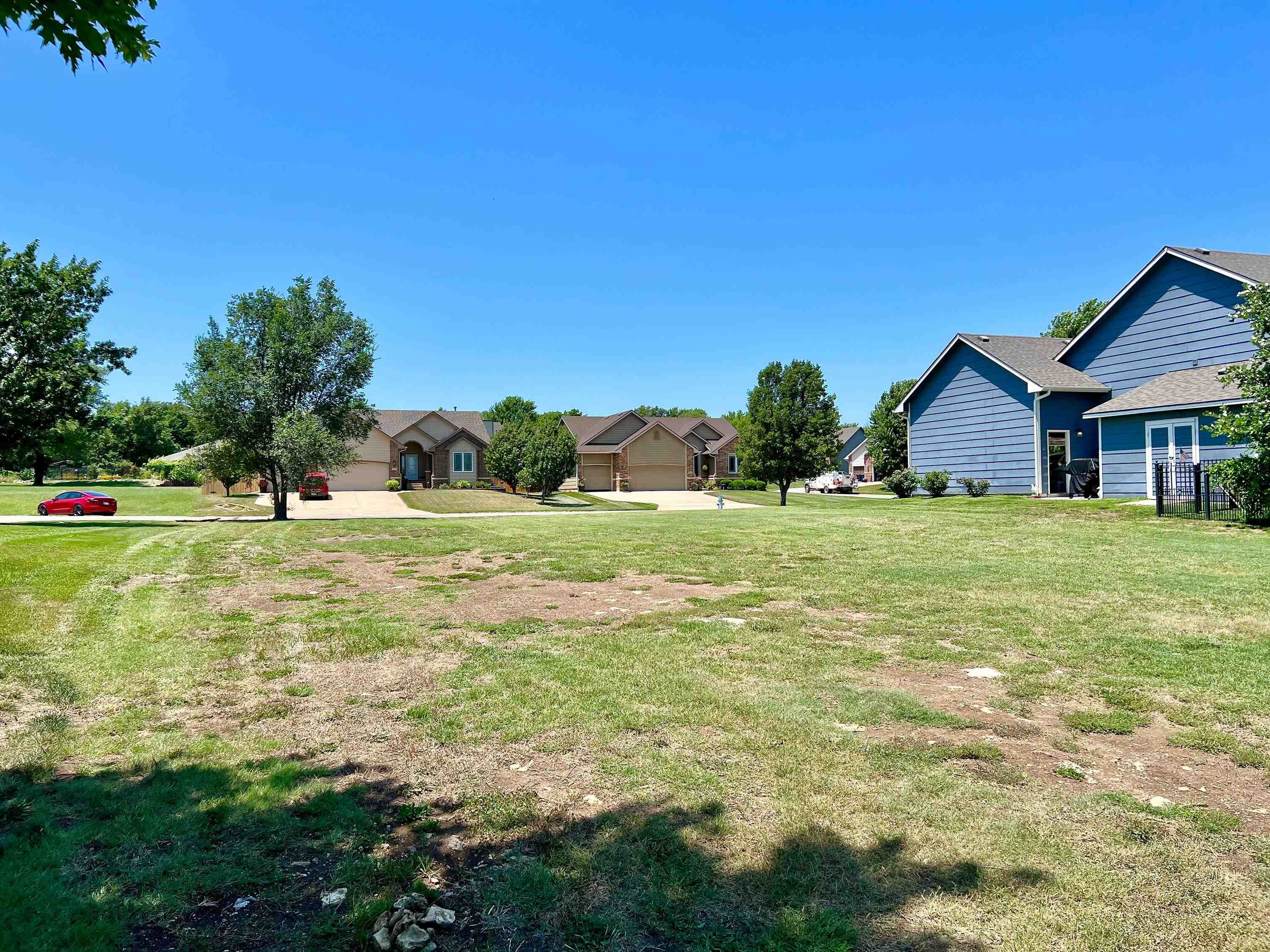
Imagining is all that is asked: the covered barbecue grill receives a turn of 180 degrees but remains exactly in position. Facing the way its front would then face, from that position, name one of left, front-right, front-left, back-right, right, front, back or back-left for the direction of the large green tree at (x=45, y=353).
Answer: back-left

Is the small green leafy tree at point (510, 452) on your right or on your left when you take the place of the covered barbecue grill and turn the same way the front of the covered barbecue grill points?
on your right

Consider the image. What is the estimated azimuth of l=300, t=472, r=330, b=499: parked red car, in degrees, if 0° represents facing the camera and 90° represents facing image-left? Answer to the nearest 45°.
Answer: approximately 180°

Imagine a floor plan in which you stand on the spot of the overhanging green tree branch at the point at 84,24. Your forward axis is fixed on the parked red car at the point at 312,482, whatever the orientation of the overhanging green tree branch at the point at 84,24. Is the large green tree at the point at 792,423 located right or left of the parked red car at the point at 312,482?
right

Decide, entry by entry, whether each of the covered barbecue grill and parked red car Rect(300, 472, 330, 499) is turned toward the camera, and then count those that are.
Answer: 1

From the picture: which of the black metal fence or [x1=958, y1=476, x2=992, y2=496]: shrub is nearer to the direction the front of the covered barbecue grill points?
the black metal fence

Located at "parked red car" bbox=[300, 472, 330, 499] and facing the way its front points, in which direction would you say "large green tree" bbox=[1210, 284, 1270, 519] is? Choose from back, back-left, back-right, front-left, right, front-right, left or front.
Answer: back-right

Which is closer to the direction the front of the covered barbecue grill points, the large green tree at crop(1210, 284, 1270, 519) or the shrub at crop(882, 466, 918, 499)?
the large green tree

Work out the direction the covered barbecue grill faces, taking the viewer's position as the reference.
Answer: facing the viewer

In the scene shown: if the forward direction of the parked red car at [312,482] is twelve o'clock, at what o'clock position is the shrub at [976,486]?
The shrub is roughly at 4 o'clock from the parked red car.

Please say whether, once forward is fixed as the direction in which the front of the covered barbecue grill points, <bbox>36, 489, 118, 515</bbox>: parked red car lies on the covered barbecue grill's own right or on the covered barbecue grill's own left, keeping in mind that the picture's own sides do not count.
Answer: on the covered barbecue grill's own right

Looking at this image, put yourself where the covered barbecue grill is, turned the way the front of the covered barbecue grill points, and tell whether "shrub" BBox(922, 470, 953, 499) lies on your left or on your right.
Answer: on your right

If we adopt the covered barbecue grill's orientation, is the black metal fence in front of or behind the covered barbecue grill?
in front

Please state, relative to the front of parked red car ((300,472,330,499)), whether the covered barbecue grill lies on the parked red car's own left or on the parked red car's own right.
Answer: on the parked red car's own right

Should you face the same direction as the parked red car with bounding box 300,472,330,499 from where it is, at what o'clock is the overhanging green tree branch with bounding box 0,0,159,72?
The overhanging green tree branch is roughly at 6 o'clock from the parked red car.

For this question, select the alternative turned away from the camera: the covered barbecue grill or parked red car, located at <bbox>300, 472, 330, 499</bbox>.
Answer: the parked red car

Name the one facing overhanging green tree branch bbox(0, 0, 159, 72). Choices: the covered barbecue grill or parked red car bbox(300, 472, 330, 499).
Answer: the covered barbecue grill
